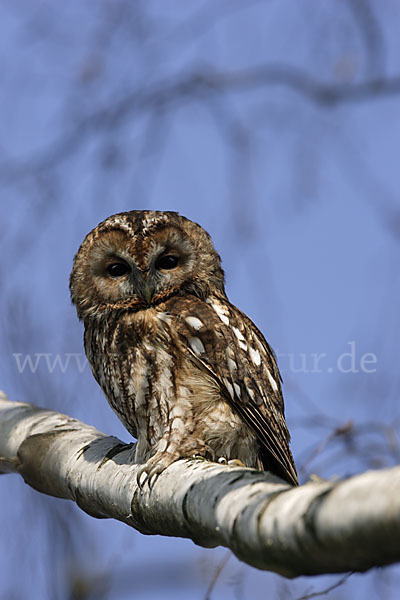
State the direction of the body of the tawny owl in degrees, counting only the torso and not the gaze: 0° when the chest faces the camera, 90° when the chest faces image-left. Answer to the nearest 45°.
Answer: approximately 45°
